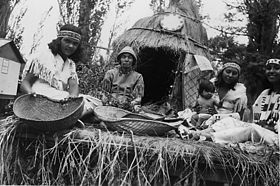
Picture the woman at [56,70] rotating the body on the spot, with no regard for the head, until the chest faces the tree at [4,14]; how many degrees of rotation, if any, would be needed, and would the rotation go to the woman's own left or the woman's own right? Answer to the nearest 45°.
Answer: approximately 135° to the woman's own left

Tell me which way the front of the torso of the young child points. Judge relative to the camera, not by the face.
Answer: toward the camera

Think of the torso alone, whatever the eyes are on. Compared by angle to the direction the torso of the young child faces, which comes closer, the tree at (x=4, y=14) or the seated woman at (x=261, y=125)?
the seated woman

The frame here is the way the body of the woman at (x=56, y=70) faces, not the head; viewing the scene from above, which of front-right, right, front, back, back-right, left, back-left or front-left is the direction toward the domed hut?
left

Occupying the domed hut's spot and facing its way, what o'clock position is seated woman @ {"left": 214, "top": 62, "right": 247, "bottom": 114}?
The seated woman is roughly at 10 o'clock from the domed hut.

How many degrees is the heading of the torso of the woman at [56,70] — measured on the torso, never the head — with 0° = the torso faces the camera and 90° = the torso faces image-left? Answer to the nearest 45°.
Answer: approximately 315°

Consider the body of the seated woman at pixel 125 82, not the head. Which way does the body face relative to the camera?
toward the camera

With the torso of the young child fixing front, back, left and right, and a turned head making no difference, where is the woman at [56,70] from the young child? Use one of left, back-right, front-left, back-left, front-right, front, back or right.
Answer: front-right

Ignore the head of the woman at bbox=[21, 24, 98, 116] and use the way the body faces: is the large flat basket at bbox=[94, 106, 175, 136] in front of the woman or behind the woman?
in front

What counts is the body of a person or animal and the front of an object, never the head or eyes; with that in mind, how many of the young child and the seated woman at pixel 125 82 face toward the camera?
2

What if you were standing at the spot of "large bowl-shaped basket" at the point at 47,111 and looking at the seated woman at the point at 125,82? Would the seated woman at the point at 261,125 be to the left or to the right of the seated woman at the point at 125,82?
right

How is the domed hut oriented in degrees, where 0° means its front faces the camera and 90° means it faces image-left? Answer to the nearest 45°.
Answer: approximately 45°
